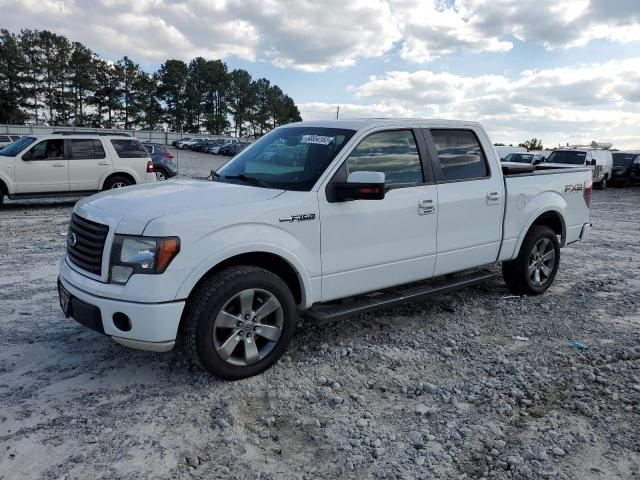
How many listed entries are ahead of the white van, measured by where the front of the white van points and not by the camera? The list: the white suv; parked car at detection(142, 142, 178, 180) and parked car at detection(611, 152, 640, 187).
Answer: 2

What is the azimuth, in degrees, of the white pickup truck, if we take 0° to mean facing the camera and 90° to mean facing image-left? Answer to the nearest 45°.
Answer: approximately 45°

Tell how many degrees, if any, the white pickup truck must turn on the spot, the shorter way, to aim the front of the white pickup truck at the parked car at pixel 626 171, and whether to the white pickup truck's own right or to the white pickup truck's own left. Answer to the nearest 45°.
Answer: approximately 180°

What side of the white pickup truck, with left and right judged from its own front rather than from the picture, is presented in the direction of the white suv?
right

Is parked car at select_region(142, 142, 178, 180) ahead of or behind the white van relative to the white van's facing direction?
ahead

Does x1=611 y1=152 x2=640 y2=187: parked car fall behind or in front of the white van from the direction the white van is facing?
behind

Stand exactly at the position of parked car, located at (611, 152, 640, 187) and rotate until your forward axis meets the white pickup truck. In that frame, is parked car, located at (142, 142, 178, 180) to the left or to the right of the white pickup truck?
right
